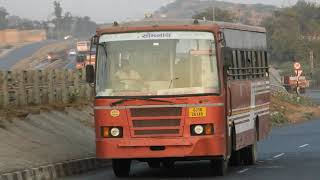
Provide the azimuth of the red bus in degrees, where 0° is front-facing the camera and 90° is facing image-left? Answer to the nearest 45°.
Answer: approximately 0°
